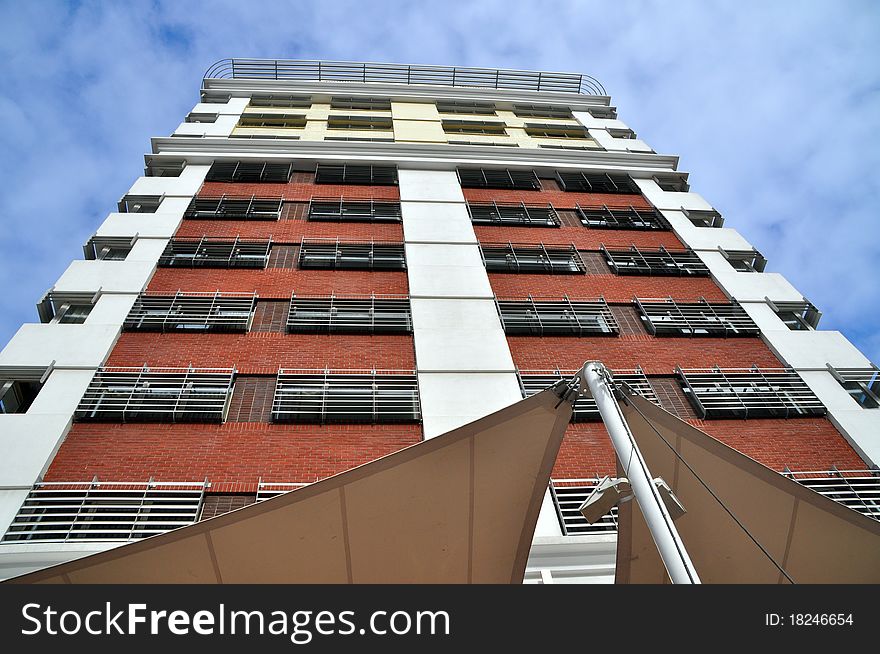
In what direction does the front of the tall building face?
toward the camera
